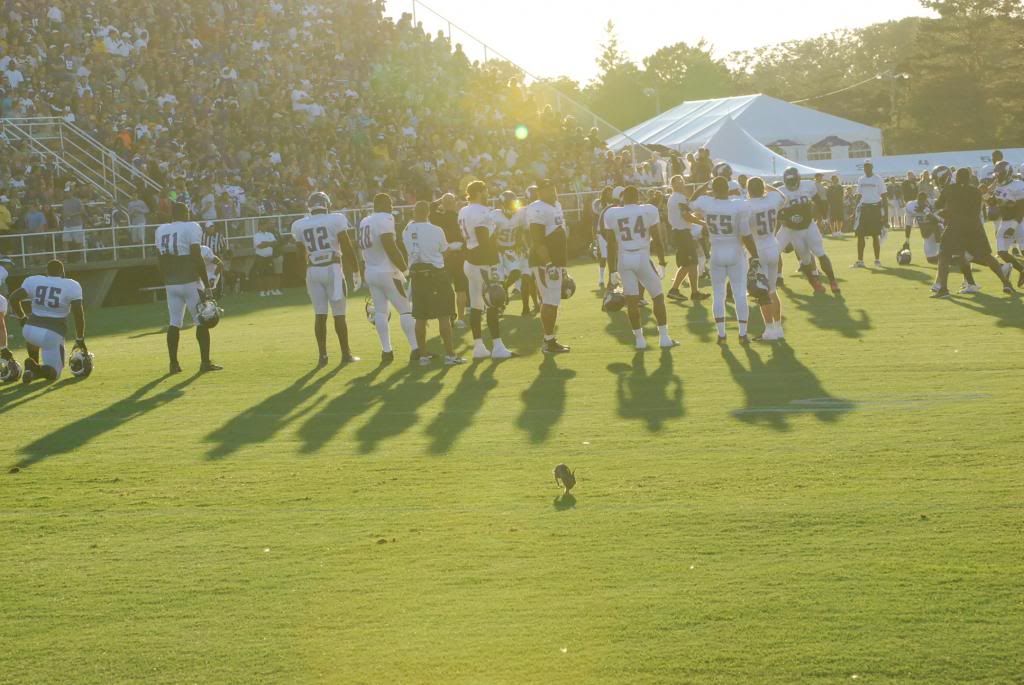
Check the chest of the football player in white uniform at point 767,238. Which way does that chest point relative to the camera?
away from the camera

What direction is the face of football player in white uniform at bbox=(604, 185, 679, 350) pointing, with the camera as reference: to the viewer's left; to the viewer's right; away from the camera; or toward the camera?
away from the camera

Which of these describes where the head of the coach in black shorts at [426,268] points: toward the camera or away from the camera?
away from the camera

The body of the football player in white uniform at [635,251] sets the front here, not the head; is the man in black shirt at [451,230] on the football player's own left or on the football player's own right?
on the football player's own left

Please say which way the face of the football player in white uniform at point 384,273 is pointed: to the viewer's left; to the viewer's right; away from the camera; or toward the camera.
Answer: away from the camera

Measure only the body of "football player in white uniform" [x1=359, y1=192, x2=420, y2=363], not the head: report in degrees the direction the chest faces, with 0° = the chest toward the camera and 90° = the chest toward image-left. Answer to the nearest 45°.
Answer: approximately 225°

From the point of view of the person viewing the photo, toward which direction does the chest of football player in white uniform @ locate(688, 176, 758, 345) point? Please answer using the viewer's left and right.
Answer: facing away from the viewer

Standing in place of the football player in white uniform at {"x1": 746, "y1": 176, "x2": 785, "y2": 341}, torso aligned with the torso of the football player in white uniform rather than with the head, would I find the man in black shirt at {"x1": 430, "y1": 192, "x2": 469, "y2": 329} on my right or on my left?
on my left
